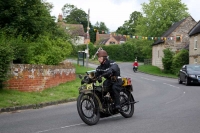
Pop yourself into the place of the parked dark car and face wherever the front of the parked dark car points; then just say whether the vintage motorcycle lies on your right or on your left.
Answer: on your right

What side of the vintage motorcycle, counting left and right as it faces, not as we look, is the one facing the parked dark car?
back

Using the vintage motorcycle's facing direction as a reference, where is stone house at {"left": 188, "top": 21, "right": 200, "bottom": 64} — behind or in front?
behind

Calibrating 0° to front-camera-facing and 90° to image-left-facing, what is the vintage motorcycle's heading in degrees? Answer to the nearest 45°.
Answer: approximately 45°

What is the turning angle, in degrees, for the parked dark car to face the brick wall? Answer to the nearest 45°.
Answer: approximately 90° to its right
